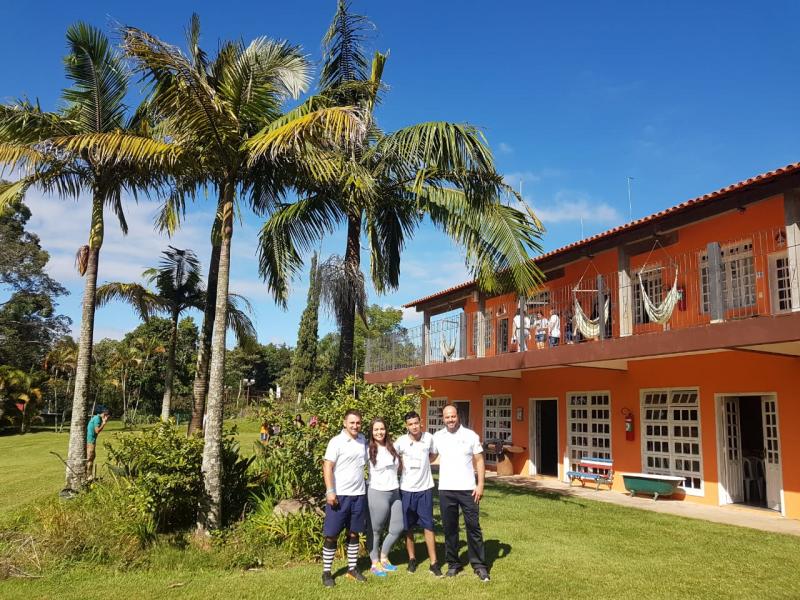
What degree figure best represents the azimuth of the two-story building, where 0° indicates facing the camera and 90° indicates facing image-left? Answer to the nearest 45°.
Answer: approximately 45°

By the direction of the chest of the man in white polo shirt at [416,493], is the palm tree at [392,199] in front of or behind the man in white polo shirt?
behind

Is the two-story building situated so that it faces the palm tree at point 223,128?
yes

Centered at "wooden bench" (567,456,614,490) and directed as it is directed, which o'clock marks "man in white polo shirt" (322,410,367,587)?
The man in white polo shirt is roughly at 11 o'clock from the wooden bench.

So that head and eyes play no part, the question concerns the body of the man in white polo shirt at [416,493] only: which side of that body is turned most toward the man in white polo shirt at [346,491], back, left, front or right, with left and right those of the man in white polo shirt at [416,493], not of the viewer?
right

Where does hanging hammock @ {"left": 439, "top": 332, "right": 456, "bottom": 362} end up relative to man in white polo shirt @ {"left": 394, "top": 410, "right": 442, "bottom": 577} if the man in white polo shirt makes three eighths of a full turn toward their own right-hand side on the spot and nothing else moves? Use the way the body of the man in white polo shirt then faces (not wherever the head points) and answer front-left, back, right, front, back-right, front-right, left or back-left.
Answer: front-right

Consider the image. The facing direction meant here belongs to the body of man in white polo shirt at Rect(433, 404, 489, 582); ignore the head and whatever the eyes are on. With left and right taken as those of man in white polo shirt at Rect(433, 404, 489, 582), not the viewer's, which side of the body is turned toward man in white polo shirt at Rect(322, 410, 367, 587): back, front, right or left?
right

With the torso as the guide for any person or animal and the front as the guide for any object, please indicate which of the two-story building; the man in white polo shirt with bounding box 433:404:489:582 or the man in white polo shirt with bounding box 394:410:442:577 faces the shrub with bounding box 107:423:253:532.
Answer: the two-story building
